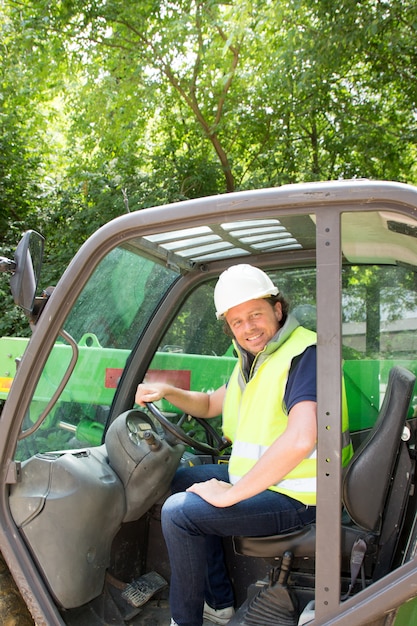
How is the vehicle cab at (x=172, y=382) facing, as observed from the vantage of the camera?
facing to the left of the viewer

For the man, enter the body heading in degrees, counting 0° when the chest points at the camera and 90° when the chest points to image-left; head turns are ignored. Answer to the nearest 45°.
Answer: approximately 45°
